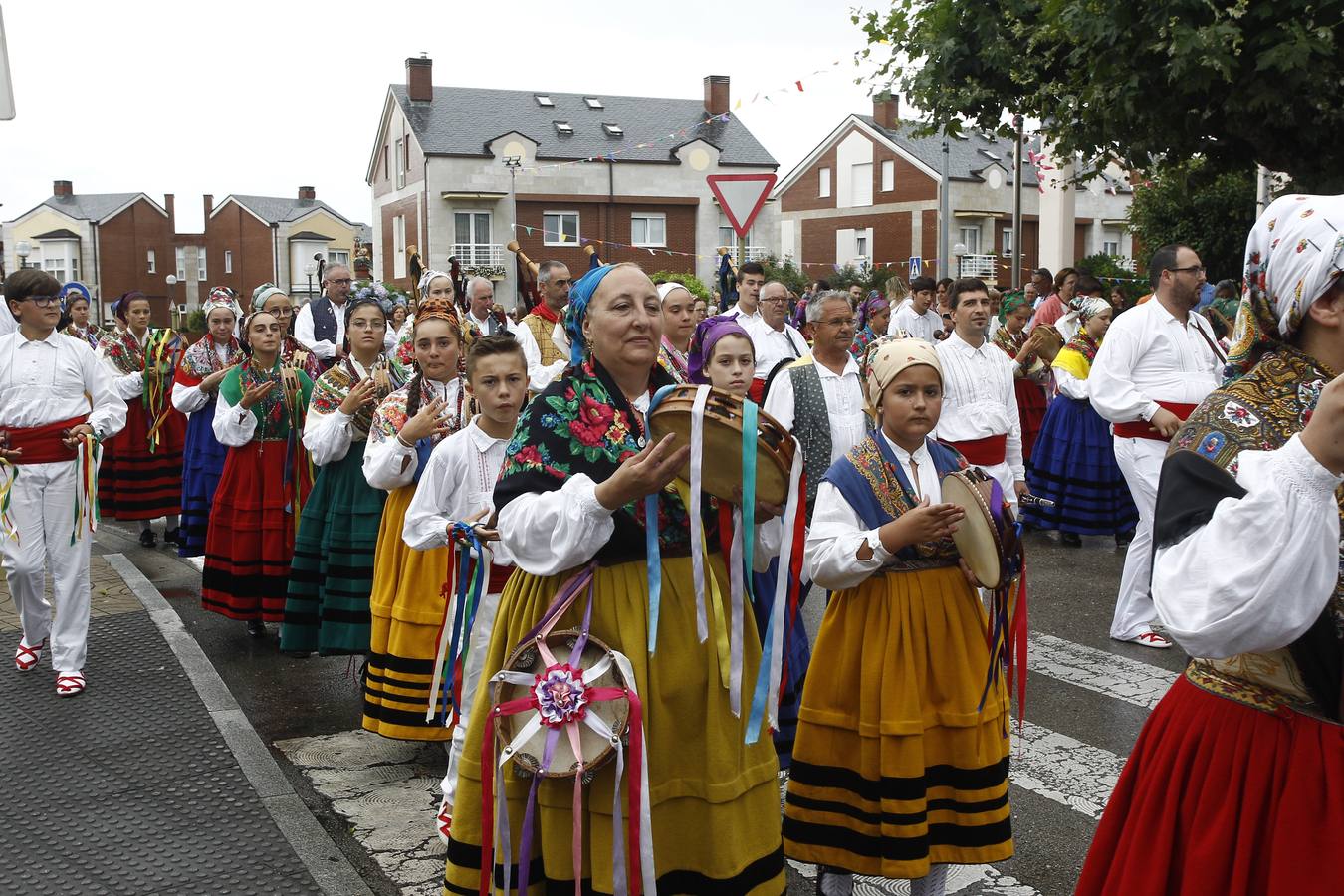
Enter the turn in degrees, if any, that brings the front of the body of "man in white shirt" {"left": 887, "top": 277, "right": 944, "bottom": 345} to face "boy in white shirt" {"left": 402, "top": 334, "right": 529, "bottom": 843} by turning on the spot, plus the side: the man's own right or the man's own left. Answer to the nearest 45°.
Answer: approximately 45° to the man's own right

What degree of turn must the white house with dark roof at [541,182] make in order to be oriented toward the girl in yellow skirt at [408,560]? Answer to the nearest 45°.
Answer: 0° — it already faces them

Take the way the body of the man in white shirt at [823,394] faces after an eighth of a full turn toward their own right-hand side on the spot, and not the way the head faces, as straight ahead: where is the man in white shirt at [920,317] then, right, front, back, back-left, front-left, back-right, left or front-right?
back

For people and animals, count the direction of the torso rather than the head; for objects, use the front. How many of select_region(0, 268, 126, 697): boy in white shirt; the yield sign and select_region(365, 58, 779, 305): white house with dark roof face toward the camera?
3

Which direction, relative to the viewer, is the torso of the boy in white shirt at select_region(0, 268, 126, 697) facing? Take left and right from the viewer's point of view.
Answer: facing the viewer

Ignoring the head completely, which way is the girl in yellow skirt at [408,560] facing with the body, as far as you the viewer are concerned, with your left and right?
facing the viewer and to the right of the viewer

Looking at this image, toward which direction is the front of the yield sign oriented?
toward the camera

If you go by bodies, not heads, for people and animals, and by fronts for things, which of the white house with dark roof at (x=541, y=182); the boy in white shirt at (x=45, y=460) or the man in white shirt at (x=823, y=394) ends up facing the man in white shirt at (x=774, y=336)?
the white house with dark roof

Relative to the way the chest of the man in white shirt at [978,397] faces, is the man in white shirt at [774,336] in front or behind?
behind

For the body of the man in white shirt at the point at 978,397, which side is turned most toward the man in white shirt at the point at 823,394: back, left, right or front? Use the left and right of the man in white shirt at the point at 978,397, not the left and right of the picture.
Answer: right

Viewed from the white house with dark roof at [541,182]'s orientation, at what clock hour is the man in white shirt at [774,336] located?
The man in white shirt is roughly at 12 o'clock from the white house with dark roof.

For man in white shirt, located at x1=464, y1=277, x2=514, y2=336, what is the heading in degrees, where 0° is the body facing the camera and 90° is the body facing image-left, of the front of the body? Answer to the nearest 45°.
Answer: approximately 315°

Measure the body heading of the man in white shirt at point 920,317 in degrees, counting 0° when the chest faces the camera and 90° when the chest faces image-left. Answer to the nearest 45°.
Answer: approximately 315°
